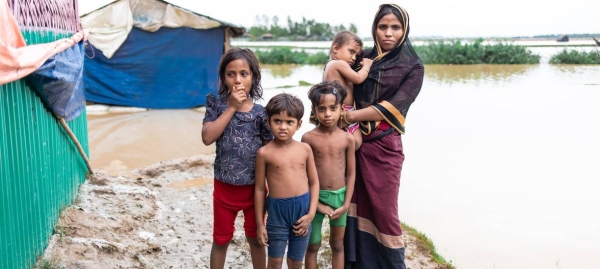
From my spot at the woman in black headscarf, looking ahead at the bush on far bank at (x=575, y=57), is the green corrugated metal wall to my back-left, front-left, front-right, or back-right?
back-left

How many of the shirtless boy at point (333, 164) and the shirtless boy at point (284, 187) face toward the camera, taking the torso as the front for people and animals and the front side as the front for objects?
2

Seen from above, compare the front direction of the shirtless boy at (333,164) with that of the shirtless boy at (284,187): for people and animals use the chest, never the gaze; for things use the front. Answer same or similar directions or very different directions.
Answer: same or similar directions

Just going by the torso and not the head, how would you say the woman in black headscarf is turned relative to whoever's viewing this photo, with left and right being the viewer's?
facing the viewer and to the left of the viewer

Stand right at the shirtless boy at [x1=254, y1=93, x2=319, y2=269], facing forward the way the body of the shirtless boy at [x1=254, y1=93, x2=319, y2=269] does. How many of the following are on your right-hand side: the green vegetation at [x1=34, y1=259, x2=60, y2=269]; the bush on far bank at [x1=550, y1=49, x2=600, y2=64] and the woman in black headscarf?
1

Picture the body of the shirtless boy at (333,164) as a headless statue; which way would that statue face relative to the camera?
toward the camera

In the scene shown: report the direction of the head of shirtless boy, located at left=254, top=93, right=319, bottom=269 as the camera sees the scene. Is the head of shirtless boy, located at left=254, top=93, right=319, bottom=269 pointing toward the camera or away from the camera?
toward the camera

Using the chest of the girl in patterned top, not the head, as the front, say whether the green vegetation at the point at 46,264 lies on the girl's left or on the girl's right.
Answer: on the girl's right

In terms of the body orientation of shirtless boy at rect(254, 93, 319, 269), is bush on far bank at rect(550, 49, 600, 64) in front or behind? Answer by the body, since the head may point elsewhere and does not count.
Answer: behind

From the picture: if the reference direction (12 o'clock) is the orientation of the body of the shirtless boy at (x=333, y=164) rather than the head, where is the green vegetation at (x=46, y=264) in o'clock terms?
The green vegetation is roughly at 3 o'clock from the shirtless boy.

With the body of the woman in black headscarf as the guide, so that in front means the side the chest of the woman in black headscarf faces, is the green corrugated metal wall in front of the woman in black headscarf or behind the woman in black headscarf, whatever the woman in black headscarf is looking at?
in front

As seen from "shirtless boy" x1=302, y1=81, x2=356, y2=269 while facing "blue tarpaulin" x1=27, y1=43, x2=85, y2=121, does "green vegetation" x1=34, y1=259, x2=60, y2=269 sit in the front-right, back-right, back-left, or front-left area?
front-left

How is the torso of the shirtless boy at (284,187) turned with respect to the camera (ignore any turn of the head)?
toward the camera

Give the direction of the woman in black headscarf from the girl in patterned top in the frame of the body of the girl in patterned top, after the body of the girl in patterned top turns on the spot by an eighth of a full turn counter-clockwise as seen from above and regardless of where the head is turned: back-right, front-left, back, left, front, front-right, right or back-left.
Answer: front-left

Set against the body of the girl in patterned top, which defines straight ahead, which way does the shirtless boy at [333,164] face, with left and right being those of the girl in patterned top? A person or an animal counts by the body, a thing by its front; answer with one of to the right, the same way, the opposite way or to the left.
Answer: the same way

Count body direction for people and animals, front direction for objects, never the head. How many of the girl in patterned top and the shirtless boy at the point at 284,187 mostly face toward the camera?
2

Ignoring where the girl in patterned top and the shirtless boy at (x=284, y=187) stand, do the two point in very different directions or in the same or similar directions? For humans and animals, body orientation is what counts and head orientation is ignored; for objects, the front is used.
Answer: same or similar directions

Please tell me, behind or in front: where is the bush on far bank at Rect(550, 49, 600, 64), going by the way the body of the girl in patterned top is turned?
behind

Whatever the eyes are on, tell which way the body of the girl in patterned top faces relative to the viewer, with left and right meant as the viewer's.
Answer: facing the viewer

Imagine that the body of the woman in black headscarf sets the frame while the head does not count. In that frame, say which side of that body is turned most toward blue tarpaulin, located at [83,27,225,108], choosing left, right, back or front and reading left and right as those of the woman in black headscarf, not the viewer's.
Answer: right
